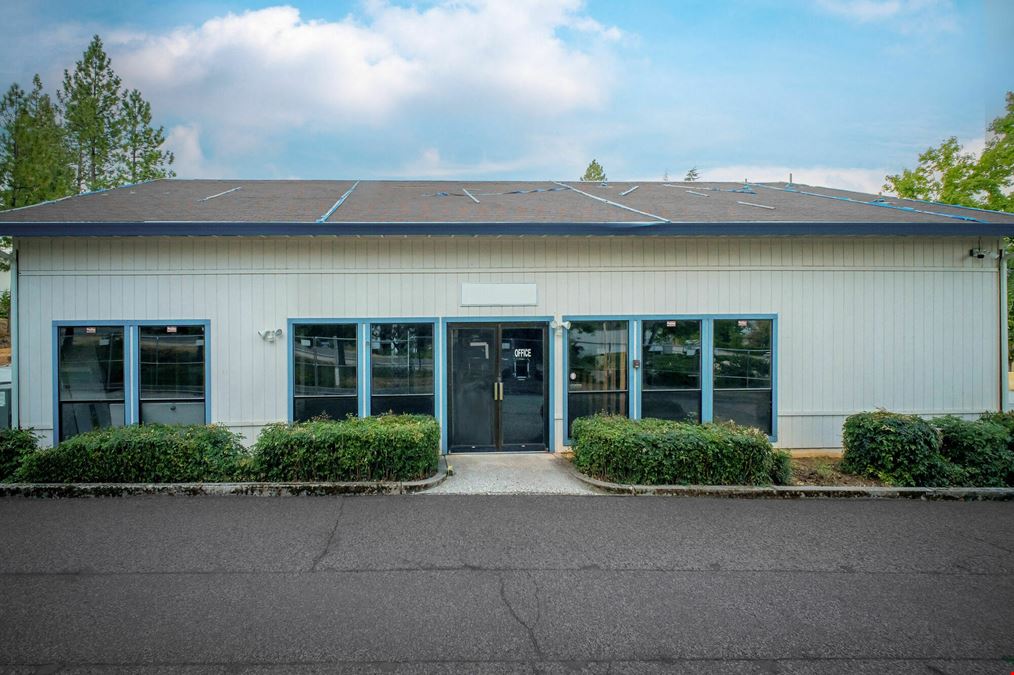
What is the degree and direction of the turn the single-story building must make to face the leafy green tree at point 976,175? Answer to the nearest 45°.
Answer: approximately 135° to its left

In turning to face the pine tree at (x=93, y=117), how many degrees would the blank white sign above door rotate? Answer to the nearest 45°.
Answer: approximately 135° to its right

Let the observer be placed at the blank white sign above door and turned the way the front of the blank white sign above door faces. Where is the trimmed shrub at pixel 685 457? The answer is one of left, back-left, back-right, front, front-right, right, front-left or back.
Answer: front-left

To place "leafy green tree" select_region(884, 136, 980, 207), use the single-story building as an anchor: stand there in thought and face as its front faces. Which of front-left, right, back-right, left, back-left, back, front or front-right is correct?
back-left

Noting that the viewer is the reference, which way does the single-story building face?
facing the viewer

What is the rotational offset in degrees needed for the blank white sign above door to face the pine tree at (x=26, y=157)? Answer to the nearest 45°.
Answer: approximately 135° to its right

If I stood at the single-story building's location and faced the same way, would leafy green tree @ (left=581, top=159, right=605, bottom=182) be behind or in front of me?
behind

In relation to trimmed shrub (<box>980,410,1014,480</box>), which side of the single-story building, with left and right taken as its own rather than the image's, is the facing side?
left

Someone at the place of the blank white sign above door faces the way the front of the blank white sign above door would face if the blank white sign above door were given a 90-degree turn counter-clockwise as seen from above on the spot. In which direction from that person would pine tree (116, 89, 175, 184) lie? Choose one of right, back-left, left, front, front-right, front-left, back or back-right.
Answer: back-left

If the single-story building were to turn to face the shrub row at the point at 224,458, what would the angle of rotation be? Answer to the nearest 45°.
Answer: approximately 45° to its right

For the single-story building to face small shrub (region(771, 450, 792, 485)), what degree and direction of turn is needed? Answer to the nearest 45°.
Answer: approximately 45° to its left

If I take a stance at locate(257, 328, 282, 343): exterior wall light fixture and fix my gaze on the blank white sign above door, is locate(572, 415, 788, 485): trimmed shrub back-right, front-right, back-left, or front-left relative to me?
front-right
